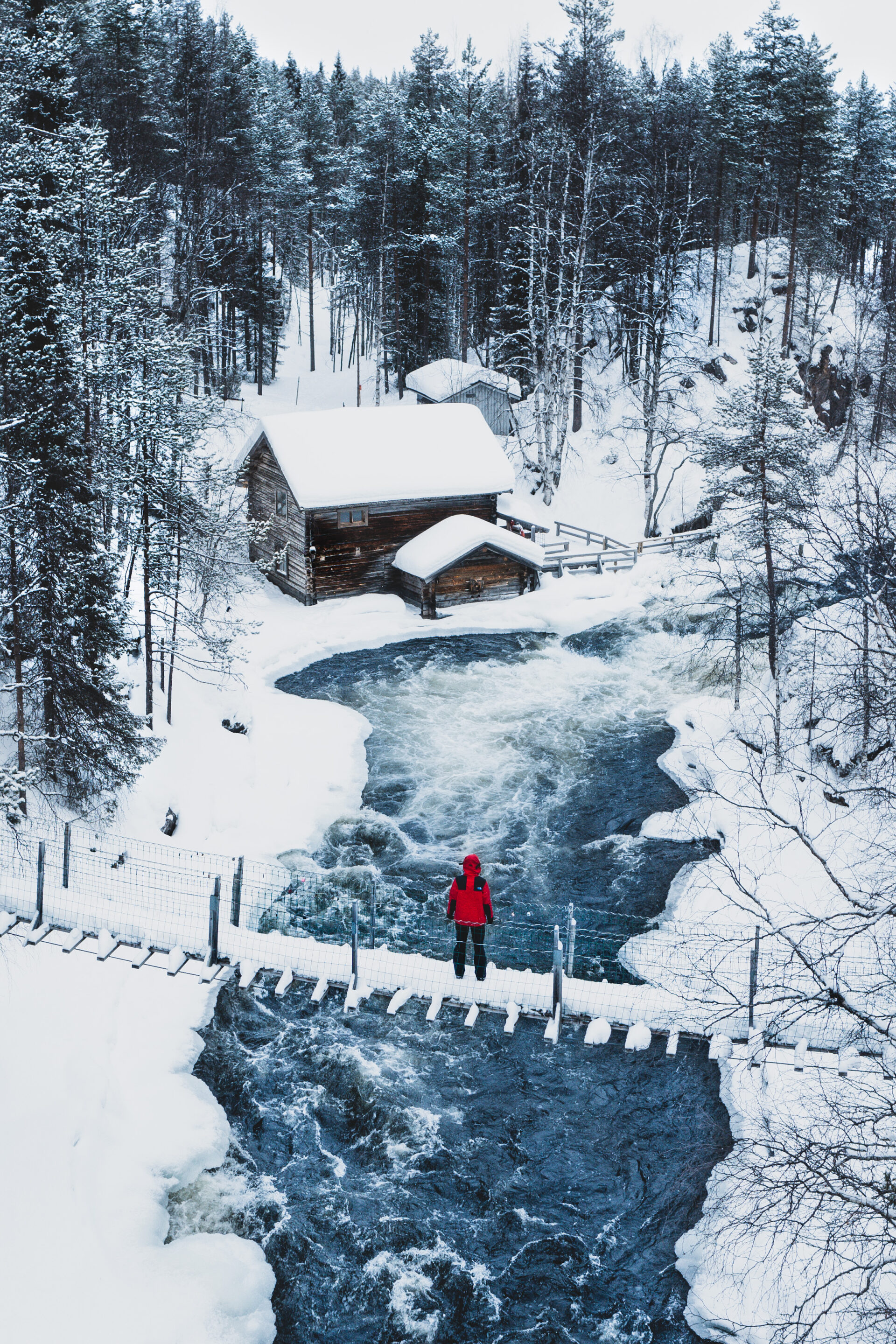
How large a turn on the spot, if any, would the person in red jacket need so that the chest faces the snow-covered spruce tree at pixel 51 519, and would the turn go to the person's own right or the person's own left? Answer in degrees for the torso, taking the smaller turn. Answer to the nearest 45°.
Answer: approximately 45° to the person's own left

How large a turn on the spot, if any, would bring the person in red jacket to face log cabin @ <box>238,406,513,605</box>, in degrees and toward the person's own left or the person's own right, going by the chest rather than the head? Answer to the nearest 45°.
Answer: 0° — they already face it

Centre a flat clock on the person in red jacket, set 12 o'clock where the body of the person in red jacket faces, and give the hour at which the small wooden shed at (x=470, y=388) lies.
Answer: The small wooden shed is roughly at 12 o'clock from the person in red jacket.

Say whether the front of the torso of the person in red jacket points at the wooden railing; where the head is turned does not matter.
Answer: yes

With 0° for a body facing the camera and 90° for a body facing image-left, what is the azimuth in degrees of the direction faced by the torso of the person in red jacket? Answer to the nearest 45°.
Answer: approximately 180°
